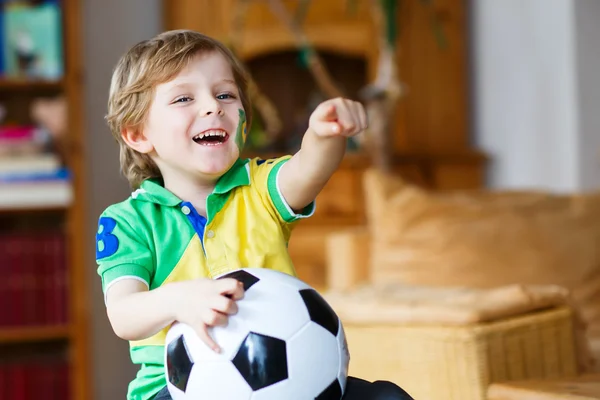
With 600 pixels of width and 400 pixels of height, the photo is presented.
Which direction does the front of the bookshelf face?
toward the camera

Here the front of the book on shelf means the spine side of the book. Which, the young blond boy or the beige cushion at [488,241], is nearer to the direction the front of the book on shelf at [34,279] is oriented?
the young blond boy

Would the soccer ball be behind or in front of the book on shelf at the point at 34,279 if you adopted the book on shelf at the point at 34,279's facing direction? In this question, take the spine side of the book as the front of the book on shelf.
in front

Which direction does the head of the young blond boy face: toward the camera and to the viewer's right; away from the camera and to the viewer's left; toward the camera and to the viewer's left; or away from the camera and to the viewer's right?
toward the camera and to the viewer's right

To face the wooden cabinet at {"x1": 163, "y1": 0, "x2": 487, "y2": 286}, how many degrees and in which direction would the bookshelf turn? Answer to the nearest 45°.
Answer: approximately 90° to its left

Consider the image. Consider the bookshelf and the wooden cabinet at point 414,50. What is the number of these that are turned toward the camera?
2

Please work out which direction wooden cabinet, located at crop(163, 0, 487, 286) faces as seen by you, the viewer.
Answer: facing the viewer

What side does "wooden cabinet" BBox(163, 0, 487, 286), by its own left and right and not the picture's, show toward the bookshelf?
right

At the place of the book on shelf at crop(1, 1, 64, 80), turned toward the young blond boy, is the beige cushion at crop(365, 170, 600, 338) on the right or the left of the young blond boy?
left

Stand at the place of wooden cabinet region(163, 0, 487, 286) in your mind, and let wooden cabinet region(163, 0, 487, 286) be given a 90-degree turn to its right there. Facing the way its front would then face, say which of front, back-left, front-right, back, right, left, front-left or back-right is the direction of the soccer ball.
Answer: left
